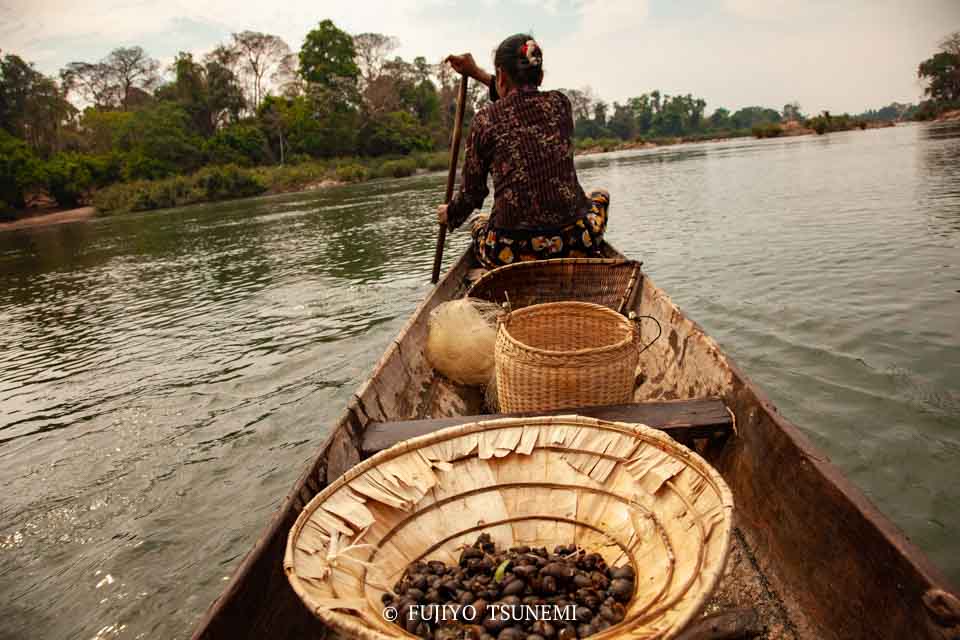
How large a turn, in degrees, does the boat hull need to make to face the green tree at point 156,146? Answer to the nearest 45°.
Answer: approximately 45° to its left

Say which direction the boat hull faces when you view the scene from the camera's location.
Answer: facing away from the viewer

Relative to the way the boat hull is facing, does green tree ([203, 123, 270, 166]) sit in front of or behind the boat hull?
in front

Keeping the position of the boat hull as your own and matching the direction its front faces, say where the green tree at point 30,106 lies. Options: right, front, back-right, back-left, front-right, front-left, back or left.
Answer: front-left
